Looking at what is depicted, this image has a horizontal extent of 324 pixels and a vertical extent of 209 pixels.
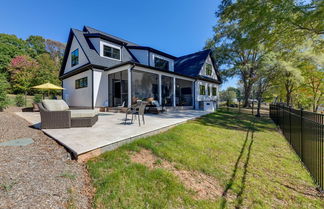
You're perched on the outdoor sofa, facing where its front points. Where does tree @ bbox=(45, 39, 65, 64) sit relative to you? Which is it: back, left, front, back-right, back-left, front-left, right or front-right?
left

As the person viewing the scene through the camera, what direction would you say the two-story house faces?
facing the viewer and to the right of the viewer

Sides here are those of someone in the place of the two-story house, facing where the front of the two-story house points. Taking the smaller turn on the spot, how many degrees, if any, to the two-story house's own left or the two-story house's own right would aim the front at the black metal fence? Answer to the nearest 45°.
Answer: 0° — it already faces it

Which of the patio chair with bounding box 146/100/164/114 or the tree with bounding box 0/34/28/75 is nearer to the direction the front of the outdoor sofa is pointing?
the patio chair

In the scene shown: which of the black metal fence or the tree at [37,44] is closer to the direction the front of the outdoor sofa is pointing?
the black metal fence

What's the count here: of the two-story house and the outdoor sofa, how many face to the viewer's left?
0

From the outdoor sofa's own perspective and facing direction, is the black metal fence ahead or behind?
ahead

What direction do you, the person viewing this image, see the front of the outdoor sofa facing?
facing to the right of the viewer

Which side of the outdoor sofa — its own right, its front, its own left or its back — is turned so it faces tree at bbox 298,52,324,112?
front

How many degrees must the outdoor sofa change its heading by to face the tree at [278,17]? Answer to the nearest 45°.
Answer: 0° — it already faces it

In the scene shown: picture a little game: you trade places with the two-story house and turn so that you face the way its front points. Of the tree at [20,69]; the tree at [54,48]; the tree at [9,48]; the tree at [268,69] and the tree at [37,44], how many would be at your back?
4

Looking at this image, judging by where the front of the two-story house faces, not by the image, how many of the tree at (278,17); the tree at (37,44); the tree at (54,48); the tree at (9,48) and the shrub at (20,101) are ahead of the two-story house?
1

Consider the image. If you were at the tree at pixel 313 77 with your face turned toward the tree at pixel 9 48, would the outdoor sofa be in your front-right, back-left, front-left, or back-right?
front-left

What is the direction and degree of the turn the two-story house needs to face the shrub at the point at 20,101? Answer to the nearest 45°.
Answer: approximately 135° to its right

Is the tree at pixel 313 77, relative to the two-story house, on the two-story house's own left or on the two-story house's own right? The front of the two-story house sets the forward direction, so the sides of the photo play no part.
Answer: on the two-story house's own left
